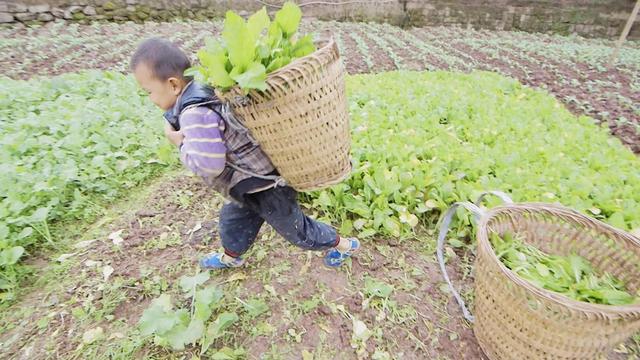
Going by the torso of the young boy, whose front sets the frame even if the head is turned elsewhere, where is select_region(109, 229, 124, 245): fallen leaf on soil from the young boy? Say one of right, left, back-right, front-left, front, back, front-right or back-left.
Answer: front-right

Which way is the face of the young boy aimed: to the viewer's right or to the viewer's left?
to the viewer's left

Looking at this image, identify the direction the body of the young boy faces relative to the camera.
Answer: to the viewer's left

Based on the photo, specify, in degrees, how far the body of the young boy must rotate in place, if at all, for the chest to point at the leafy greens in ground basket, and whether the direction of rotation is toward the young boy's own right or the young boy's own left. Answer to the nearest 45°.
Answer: approximately 135° to the young boy's own left

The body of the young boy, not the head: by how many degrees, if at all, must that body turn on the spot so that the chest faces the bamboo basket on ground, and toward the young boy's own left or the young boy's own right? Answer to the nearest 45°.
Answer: approximately 135° to the young boy's own left

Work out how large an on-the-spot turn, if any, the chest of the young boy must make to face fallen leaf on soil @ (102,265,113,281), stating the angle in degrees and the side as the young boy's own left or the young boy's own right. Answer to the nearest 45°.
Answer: approximately 45° to the young boy's own right
